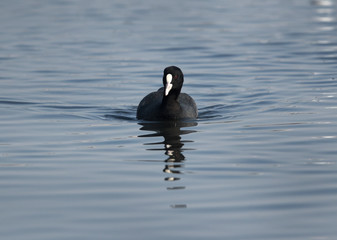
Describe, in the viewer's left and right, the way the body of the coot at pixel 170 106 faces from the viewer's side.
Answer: facing the viewer
